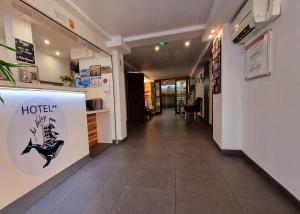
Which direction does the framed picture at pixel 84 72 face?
toward the camera

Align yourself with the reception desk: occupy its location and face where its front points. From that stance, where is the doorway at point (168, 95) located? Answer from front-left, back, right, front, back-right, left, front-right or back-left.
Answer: left

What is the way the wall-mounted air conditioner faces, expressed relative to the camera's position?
facing the viewer and to the left of the viewer

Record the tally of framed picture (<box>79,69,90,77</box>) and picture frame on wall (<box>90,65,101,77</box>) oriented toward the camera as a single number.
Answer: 2

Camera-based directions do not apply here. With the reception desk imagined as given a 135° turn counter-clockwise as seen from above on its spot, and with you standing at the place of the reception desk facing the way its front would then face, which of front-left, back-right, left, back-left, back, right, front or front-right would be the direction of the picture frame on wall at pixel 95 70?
front-right

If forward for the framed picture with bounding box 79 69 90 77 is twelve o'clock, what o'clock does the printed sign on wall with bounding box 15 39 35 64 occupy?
The printed sign on wall is roughly at 1 o'clock from the framed picture.

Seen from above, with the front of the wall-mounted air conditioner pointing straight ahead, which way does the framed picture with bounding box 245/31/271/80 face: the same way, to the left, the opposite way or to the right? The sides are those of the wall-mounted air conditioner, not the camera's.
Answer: the same way

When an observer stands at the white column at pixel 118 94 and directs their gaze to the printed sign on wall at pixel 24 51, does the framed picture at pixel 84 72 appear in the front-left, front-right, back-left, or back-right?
front-right

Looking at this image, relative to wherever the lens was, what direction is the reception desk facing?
facing the viewer and to the right of the viewer

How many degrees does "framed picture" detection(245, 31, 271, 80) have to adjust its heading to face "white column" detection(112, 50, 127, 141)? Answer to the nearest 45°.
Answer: approximately 45° to its right

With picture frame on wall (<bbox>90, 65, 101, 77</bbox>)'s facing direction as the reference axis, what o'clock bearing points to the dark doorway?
The dark doorway is roughly at 7 o'clock from the picture frame on wall.

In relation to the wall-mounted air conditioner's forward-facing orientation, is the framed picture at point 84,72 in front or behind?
in front

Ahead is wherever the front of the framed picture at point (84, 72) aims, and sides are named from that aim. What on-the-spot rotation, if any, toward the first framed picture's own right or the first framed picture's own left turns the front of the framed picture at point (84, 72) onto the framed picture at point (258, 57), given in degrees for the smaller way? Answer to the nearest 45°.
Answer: approximately 45° to the first framed picture's own left

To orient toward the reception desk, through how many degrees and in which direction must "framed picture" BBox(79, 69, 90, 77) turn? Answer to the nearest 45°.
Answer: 0° — it already faces it

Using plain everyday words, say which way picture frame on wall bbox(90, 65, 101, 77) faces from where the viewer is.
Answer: facing the viewer

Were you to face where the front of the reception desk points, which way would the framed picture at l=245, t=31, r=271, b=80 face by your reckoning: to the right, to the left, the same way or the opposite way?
the opposite way

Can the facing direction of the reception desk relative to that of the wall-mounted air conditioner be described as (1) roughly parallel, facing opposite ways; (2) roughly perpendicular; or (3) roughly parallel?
roughly parallel, facing opposite ways

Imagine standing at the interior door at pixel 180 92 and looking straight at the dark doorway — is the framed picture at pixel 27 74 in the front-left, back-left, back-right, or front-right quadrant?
front-left

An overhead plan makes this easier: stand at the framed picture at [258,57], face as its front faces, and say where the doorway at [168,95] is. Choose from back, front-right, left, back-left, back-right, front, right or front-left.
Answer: right

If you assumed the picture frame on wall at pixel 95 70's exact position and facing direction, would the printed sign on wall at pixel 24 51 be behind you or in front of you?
in front

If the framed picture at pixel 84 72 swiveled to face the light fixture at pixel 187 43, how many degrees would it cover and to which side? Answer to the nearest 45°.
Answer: approximately 90° to its left
